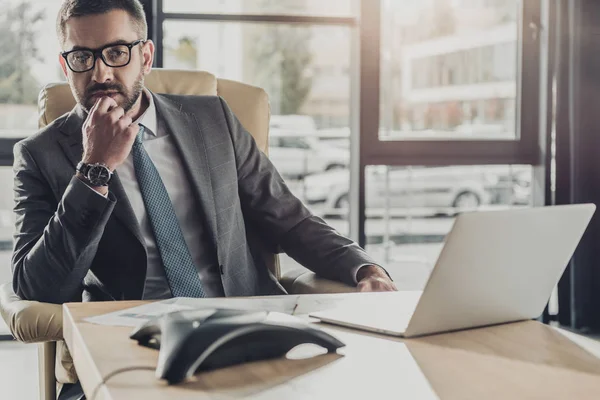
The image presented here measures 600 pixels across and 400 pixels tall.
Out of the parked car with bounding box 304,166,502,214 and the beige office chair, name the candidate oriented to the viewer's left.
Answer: the parked car

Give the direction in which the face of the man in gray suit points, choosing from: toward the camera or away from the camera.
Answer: toward the camera

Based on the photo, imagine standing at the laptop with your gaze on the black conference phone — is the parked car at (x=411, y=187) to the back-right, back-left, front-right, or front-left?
back-right

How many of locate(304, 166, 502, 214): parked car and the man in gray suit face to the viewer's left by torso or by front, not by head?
1

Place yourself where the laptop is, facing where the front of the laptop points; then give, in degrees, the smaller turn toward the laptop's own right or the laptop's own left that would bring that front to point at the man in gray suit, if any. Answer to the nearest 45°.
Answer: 0° — it already faces them

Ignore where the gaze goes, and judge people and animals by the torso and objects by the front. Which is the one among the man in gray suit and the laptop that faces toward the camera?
the man in gray suit

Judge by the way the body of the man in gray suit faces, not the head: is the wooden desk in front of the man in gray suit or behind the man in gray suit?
in front

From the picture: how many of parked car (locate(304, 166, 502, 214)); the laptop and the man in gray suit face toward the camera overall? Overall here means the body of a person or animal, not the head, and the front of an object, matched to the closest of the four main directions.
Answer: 1

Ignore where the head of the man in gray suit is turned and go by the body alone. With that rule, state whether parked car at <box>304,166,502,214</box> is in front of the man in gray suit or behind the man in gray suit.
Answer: behind

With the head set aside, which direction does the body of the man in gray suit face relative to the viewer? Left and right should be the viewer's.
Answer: facing the viewer

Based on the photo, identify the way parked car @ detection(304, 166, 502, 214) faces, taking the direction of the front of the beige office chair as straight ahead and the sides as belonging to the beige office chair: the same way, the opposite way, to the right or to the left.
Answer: to the right

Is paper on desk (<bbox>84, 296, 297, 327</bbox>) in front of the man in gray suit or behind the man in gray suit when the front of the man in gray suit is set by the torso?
in front

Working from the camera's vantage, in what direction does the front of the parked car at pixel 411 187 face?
facing to the left of the viewer
